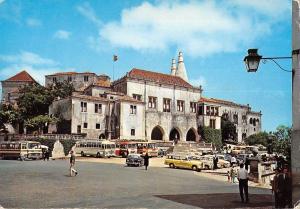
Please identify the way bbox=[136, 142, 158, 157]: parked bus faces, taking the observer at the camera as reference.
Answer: facing the viewer and to the right of the viewer

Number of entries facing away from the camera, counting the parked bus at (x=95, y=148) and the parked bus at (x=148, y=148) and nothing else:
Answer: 0

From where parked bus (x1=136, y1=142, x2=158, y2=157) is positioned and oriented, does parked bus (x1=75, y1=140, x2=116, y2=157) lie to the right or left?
on its right

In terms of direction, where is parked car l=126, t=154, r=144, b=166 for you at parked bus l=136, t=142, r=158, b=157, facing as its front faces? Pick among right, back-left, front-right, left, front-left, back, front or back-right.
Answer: front-right

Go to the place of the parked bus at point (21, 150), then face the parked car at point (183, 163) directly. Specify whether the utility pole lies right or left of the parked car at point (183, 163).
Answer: right

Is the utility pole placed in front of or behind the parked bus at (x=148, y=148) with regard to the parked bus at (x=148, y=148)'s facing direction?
in front

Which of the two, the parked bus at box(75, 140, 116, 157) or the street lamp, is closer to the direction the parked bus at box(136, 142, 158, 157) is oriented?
the street lamp

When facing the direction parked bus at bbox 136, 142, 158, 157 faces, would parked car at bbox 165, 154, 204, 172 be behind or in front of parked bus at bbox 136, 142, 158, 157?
in front
